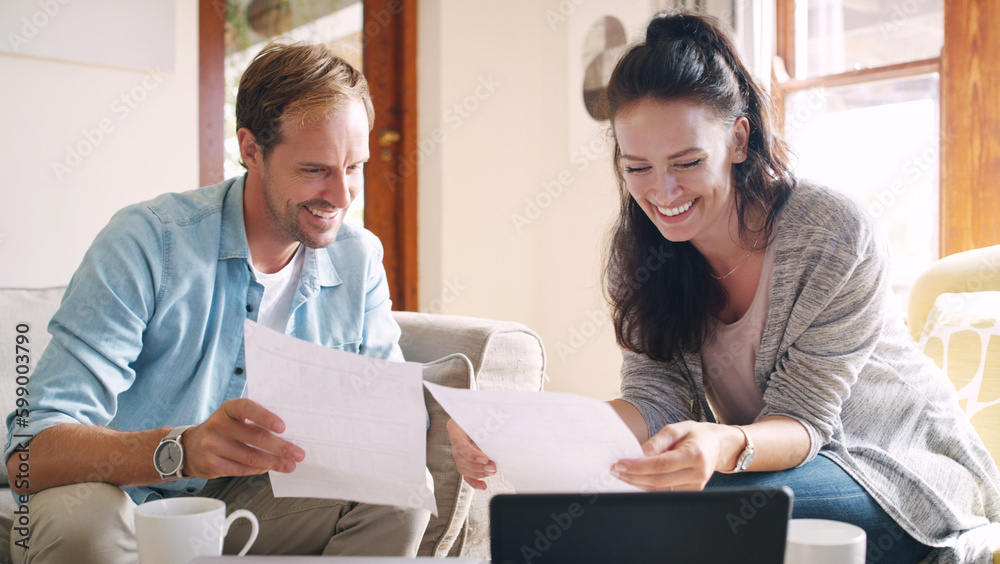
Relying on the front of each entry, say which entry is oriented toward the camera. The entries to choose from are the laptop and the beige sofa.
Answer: the beige sofa

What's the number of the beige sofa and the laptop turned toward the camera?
1

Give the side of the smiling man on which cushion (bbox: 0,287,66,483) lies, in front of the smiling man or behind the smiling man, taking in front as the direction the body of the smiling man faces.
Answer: behind

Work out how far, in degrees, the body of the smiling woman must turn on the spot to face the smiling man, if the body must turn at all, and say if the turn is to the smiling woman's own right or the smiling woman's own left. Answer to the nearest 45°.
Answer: approximately 45° to the smiling woman's own right

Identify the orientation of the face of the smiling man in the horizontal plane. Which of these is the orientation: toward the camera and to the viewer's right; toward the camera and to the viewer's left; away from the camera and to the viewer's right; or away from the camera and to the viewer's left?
toward the camera and to the viewer's right

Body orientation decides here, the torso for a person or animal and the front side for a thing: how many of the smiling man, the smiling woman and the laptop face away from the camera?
1

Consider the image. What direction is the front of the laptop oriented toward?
away from the camera

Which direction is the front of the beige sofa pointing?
toward the camera

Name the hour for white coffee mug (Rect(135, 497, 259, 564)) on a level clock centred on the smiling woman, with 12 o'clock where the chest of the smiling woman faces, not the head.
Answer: The white coffee mug is roughly at 12 o'clock from the smiling woman.

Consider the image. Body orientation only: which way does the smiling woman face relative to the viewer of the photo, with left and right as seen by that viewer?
facing the viewer and to the left of the viewer

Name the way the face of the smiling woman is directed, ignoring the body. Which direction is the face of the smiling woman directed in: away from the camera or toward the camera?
toward the camera

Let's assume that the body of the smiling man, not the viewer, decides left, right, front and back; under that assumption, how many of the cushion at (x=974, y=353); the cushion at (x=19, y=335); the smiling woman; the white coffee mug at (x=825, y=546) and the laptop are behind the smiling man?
1
